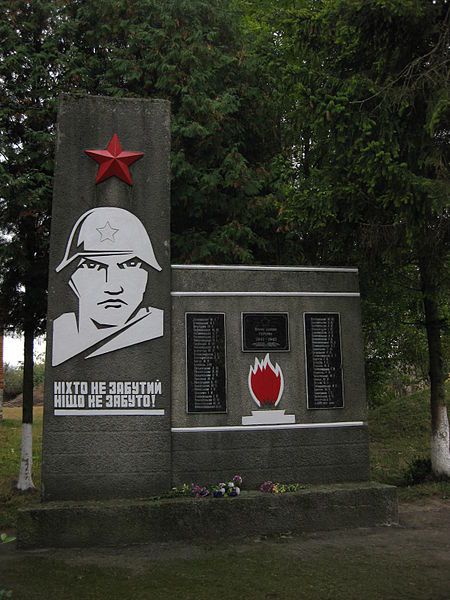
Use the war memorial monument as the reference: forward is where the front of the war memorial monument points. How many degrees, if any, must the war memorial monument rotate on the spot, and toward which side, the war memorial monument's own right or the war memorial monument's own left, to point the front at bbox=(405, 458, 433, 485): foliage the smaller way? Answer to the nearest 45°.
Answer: approximately 135° to the war memorial monument's own left

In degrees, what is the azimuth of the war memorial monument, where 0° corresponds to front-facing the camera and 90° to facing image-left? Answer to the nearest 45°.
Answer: approximately 0°

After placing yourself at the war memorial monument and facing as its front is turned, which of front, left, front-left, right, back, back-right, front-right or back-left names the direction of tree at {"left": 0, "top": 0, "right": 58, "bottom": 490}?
back-right
